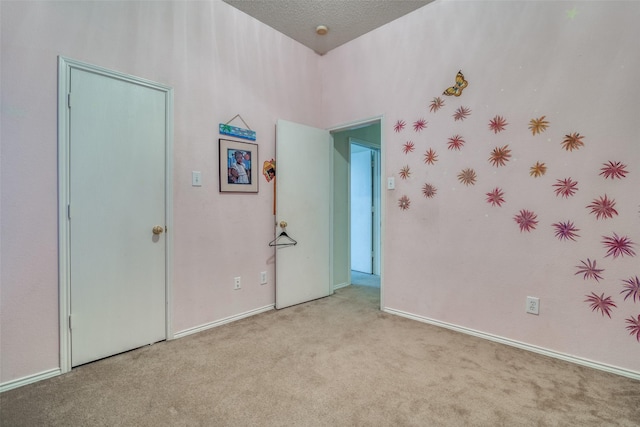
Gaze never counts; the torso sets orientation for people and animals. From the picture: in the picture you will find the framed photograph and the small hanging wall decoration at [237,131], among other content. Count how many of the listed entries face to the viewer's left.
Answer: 0

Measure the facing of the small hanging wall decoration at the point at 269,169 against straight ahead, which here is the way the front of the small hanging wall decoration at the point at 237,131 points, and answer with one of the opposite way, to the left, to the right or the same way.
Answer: the same way

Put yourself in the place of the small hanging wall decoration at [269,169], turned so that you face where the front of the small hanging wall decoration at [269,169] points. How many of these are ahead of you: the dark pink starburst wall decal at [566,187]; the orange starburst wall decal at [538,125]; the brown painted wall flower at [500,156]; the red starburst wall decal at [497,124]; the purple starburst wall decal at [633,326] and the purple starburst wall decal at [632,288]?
6

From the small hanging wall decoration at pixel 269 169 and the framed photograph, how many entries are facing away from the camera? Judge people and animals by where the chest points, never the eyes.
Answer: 0

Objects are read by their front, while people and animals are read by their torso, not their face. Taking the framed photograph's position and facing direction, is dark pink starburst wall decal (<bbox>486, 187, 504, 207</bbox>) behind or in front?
in front

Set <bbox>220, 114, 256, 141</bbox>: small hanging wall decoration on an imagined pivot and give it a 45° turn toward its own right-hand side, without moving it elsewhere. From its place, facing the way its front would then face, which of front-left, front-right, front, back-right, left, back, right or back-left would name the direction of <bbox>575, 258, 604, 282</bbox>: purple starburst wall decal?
front-left

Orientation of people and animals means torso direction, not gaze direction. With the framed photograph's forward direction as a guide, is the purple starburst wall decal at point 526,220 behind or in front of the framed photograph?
in front

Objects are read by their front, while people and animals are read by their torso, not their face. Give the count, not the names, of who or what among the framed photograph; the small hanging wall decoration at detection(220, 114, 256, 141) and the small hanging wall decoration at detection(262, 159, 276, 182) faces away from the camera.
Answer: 0

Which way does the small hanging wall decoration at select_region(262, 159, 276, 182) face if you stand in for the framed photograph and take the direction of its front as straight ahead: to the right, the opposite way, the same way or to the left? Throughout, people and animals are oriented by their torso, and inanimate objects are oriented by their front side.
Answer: the same way

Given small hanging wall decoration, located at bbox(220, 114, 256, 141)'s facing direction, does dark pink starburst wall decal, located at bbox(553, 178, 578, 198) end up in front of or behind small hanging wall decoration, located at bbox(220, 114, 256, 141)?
in front

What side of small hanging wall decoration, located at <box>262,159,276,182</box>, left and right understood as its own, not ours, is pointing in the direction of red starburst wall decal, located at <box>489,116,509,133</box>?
front

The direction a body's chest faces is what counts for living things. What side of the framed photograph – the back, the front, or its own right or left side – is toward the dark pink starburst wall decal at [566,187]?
front

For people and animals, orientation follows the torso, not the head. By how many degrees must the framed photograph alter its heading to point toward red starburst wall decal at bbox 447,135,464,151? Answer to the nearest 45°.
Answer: approximately 45° to its left

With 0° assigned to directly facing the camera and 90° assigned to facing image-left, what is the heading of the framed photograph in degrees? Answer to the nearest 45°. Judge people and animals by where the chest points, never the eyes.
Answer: approximately 315°

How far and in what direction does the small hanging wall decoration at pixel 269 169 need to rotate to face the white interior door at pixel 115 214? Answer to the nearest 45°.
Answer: approximately 90° to its right
